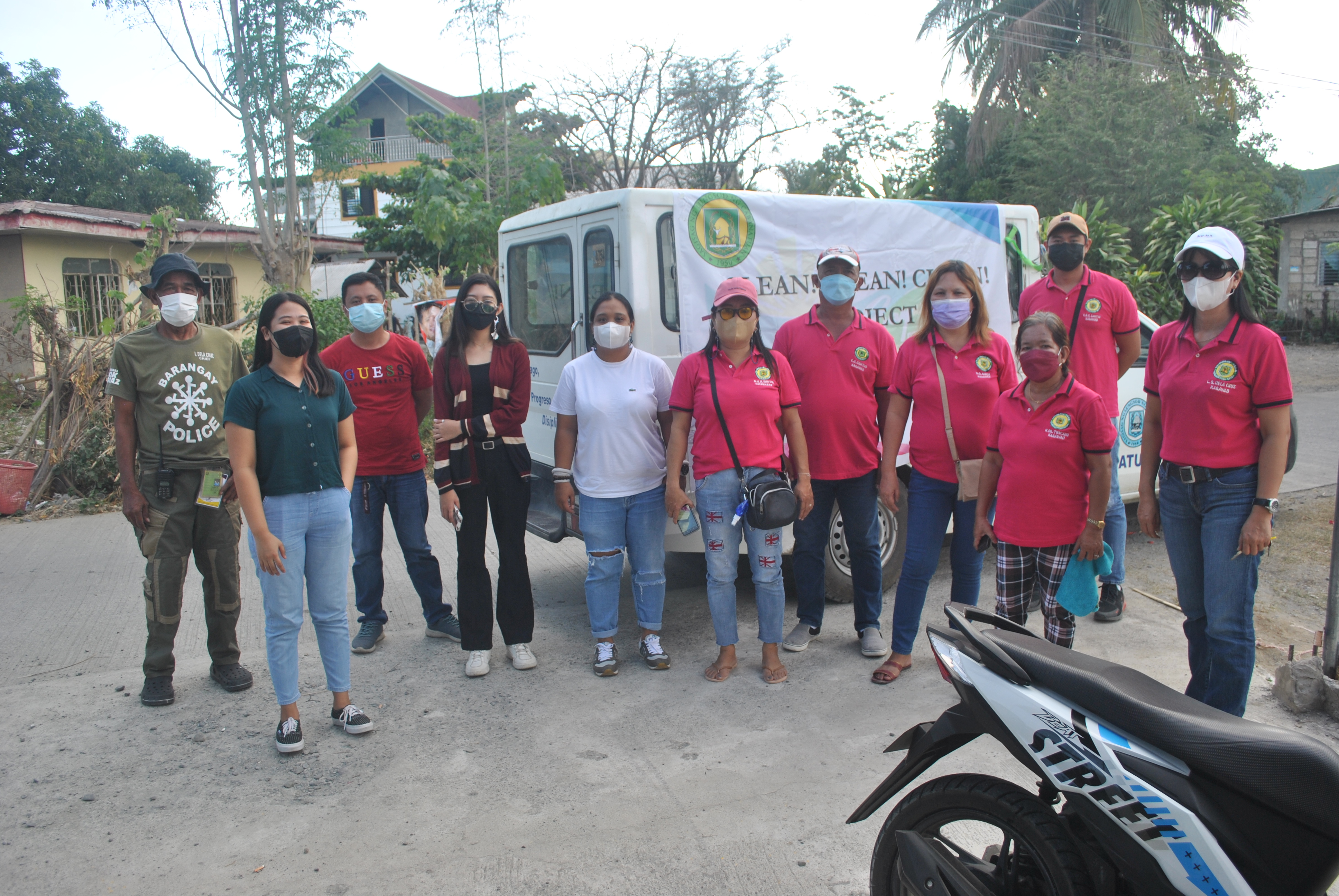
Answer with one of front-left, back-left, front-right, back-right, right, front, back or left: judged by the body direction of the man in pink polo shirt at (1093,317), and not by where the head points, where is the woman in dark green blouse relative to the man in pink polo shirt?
front-right

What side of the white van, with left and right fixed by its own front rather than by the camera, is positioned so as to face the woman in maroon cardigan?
back

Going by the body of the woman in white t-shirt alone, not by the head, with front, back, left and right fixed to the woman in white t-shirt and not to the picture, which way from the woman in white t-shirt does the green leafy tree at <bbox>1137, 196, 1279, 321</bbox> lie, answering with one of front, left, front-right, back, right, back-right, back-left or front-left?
back-left

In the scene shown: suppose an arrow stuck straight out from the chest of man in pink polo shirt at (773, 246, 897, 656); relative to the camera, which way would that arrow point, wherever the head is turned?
toward the camera

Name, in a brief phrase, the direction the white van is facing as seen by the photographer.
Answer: facing away from the viewer and to the right of the viewer

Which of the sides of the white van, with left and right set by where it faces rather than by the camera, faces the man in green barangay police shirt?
back

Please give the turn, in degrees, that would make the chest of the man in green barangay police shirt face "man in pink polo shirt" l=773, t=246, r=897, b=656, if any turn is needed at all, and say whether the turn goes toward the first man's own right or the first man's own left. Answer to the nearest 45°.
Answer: approximately 90° to the first man's own left

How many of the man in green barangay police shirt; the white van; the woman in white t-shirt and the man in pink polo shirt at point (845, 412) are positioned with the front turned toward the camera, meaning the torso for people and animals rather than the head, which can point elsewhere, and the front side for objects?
3

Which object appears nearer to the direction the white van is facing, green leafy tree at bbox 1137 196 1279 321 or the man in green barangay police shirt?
the green leafy tree

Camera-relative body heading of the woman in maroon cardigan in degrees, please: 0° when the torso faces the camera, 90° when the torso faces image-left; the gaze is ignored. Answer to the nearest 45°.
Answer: approximately 0°

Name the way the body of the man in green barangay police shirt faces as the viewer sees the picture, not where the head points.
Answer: toward the camera
